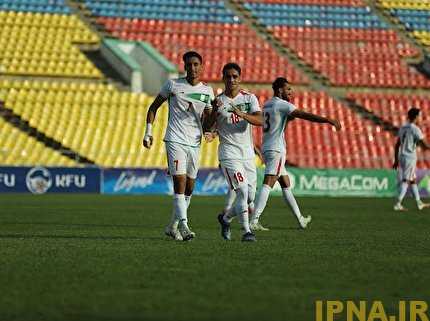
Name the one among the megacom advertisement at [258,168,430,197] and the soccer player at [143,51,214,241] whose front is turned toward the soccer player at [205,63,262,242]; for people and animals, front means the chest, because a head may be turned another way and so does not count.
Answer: the megacom advertisement

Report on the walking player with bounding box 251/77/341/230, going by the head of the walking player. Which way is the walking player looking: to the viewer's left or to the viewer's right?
to the viewer's right

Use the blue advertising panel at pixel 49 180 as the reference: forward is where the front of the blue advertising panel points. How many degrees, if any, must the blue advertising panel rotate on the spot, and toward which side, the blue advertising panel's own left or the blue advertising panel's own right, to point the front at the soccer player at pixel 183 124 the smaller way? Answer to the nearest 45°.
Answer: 0° — it already faces them

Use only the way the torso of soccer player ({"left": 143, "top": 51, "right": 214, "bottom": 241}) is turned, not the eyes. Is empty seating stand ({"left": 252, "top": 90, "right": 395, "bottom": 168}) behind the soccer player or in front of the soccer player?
behind

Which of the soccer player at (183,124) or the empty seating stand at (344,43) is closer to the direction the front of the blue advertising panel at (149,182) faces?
the soccer player

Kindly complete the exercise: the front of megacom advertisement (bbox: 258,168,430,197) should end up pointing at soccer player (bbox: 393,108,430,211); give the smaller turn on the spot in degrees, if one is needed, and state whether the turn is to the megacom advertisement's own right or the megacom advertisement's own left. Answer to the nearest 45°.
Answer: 0° — it already faces them

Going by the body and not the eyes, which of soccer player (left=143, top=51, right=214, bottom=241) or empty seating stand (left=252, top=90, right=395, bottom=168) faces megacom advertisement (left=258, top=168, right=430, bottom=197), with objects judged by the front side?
the empty seating stand

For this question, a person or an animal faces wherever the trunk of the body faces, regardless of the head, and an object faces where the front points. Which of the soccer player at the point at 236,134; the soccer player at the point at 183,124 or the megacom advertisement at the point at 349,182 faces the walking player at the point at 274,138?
the megacom advertisement

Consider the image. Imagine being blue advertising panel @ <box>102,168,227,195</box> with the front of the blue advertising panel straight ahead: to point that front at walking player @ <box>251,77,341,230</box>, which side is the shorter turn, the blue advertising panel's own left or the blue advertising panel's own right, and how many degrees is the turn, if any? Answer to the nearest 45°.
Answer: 0° — it already faces them
